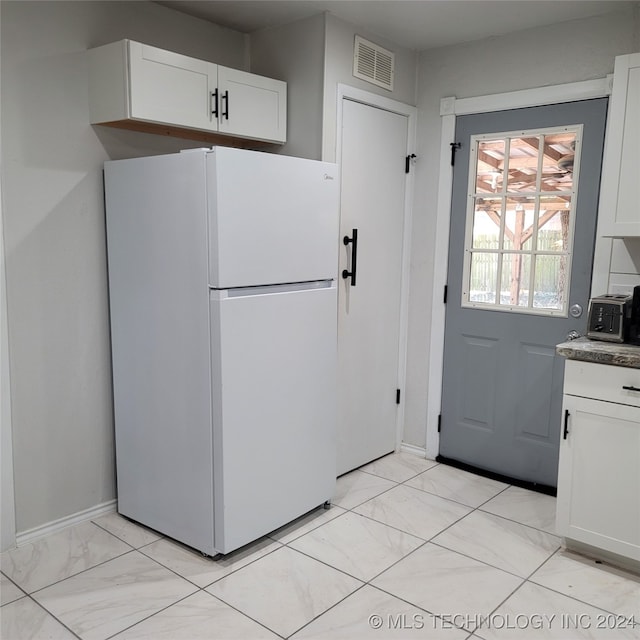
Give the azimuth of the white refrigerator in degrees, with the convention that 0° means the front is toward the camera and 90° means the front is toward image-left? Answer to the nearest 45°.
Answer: approximately 315°

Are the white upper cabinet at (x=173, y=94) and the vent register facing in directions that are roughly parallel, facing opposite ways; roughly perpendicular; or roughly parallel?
roughly parallel

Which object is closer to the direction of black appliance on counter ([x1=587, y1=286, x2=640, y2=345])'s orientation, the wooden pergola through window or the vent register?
the vent register

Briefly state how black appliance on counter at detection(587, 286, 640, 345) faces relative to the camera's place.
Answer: facing the viewer and to the left of the viewer

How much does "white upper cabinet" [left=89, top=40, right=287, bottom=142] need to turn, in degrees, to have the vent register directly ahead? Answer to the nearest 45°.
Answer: approximately 90° to its left

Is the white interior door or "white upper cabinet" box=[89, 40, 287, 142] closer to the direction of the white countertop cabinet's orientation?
the white upper cabinet

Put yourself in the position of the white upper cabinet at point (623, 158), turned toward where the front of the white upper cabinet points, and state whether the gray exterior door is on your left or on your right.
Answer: on your right

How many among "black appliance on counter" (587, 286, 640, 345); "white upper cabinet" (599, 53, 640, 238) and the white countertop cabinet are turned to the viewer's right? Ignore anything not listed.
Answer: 0

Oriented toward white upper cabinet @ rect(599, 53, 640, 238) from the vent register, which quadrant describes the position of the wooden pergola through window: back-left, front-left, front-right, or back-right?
front-left

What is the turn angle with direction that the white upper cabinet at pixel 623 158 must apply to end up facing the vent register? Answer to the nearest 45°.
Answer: approximately 45° to its right

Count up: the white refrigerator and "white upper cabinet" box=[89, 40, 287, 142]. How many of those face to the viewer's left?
0

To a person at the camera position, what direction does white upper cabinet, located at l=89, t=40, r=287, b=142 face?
facing the viewer and to the right of the viewer

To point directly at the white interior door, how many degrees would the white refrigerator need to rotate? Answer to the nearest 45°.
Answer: approximately 90° to its left

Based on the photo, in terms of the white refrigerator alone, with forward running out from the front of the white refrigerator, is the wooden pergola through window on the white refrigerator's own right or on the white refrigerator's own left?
on the white refrigerator's own left

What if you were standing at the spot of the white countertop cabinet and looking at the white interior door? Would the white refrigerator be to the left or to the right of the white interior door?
left

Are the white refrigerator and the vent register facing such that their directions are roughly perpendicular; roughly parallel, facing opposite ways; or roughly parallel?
roughly parallel
